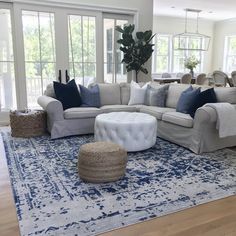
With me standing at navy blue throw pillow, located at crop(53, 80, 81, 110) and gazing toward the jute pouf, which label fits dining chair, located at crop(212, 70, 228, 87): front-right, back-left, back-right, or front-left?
back-left

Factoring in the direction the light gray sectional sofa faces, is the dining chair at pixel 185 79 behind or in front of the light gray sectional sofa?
behind

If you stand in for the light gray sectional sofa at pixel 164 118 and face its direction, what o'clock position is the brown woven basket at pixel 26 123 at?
The brown woven basket is roughly at 3 o'clock from the light gray sectional sofa.

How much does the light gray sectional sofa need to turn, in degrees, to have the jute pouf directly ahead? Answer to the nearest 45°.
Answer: approximately 45° to its right

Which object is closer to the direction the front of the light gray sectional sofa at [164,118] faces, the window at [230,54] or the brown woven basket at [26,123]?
the brown woven basket

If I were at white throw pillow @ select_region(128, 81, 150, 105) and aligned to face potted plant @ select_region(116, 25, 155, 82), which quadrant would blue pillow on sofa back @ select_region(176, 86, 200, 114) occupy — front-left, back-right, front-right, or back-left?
back-right

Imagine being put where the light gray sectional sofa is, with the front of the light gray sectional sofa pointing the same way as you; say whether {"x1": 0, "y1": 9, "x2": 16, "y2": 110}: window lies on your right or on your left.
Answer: on your right

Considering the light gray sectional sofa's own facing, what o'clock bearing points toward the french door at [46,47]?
The french door is roughly at 4 o'clock from the light gray sectional sofa.

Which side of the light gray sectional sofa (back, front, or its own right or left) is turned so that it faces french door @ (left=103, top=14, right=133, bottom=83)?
back

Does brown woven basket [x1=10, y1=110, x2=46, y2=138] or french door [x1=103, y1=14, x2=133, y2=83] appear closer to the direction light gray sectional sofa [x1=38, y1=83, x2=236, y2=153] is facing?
the brown woven basket

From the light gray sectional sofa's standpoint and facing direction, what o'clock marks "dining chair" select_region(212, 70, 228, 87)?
The dining chair is roughly at 7 o'clock from the light gray sectional sofa.

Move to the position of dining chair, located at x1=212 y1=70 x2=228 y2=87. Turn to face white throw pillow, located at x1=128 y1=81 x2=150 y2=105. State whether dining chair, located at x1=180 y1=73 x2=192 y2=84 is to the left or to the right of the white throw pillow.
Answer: right

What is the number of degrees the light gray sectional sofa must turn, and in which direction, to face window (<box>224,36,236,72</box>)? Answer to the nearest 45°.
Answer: approximately 135° to its left

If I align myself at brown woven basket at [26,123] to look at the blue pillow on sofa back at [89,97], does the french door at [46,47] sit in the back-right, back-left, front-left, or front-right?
front-left

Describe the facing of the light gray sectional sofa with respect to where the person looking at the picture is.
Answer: facing the viewer

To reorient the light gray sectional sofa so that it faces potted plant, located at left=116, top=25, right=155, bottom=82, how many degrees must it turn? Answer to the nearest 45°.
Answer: approximately 180°
